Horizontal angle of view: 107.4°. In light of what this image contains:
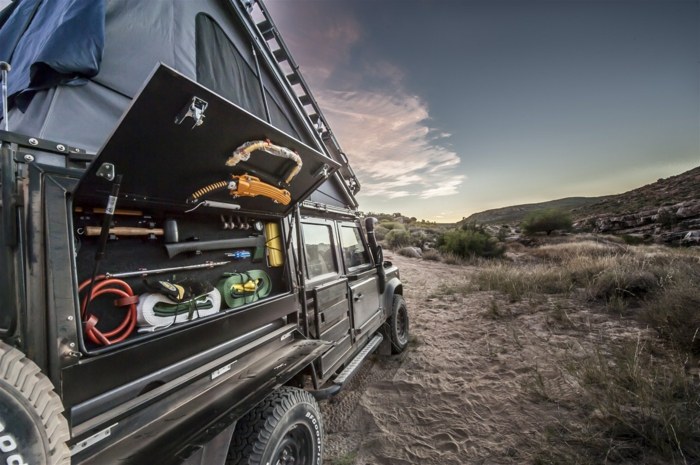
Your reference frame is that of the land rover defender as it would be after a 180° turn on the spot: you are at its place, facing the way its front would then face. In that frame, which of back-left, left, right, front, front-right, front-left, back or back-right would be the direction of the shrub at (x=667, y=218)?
back-left

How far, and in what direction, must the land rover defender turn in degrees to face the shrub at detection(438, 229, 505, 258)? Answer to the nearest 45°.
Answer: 0° — it already faces it

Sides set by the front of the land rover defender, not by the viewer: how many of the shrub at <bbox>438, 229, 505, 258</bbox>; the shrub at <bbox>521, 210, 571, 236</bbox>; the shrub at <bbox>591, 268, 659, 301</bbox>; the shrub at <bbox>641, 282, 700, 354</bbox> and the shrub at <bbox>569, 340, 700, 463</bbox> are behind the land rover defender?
0

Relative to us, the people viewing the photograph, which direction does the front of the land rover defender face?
facing away from the viewer and to the right of the viewer

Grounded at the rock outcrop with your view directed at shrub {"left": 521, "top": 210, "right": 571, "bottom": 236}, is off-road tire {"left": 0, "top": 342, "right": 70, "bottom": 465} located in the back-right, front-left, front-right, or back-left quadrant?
front-left

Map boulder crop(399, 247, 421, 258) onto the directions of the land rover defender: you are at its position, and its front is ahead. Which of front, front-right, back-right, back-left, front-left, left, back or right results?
front

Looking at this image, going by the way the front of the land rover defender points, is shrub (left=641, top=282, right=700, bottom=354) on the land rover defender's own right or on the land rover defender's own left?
on the land rover defender's own right

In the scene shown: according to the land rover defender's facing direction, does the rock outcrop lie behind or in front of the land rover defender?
in front

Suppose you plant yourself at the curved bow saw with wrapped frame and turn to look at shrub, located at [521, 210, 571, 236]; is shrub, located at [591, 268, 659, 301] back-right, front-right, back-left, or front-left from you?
front-right

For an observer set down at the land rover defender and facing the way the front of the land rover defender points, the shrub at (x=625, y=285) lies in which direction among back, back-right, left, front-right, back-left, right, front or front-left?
front-right

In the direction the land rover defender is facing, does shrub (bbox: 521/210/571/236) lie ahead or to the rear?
ahead

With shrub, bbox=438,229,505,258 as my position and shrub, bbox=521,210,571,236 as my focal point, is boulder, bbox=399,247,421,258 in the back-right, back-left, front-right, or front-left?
back-left

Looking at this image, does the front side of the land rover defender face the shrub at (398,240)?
yes

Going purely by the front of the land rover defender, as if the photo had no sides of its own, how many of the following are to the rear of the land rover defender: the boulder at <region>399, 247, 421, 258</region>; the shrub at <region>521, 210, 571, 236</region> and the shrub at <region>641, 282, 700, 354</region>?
0

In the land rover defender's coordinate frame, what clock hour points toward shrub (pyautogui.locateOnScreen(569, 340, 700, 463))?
The shrub is roughly at 2 o'clock from the land rover defender.
